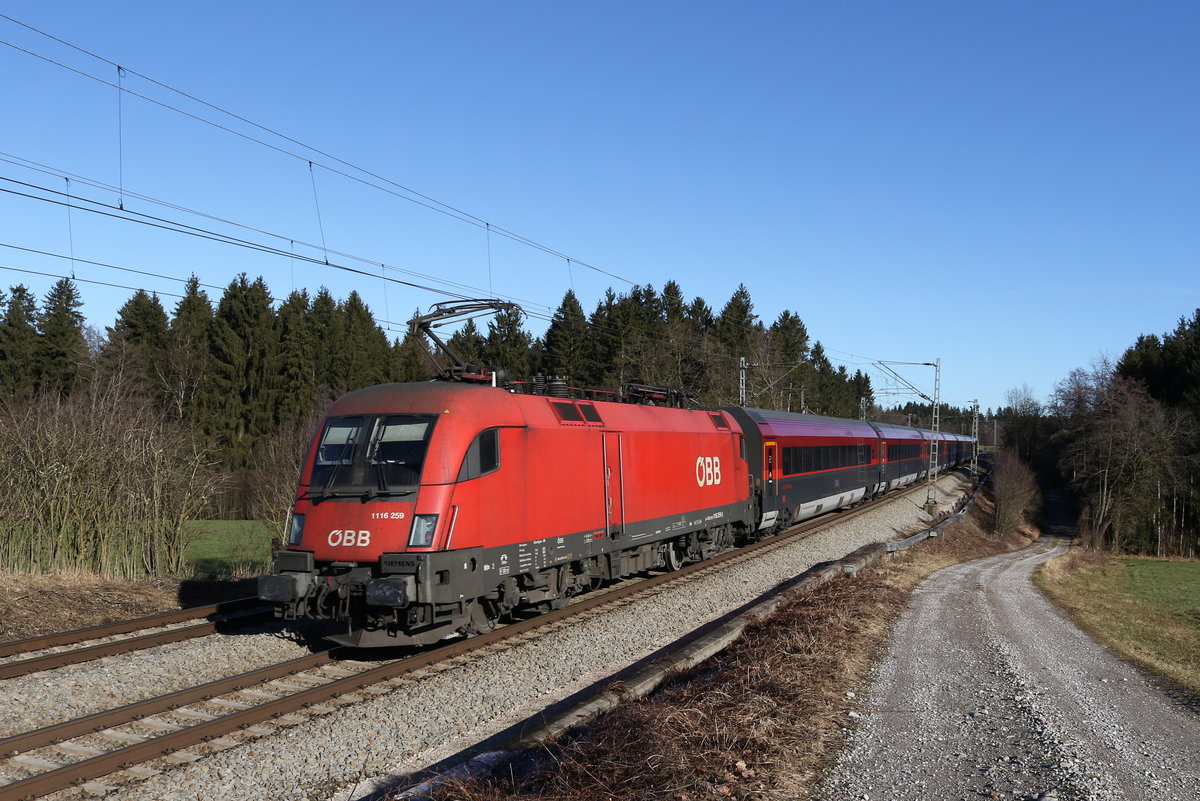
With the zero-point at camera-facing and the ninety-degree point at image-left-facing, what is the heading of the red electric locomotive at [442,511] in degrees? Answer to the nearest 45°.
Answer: approximately 45°

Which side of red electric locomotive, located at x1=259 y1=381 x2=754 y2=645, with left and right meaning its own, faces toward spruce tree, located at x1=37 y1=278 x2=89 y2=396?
right

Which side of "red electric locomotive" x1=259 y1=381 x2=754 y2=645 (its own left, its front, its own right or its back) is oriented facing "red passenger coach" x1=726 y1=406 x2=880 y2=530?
back

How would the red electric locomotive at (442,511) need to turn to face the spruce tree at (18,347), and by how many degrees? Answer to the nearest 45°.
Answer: approximately 90° to its right
